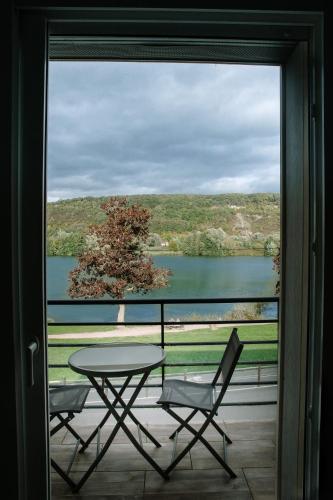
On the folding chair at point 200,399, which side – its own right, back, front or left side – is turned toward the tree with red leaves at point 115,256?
right

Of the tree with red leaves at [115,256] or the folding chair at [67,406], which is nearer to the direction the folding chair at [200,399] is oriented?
the folding chair

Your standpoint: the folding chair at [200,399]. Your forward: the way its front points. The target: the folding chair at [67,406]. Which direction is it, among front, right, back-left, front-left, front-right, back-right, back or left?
front

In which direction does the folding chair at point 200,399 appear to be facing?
to the viewer's left
